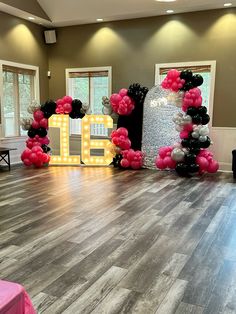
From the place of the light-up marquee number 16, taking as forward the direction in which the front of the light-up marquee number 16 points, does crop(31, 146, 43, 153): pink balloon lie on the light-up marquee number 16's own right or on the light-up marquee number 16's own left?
on the light-up marquee number 16's own right

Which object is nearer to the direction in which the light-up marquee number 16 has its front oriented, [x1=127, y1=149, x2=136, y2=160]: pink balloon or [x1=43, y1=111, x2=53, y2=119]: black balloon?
the pink balloon

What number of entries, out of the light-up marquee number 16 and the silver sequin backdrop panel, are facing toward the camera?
2

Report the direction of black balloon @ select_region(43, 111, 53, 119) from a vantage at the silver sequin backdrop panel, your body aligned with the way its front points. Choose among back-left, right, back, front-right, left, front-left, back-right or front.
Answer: right

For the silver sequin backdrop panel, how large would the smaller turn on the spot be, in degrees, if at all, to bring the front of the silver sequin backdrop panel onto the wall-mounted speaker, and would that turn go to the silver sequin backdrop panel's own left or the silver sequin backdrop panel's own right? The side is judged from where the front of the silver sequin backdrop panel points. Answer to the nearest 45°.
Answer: approximately 135° to the silver sequin backdrop panel's own right

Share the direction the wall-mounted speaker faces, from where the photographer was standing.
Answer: facing the viewer and to the right of the viewer

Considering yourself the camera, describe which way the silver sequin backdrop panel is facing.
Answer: facing the viewer

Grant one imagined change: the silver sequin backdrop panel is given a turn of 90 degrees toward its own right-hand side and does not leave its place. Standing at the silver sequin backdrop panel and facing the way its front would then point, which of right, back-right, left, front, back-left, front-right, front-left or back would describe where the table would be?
front

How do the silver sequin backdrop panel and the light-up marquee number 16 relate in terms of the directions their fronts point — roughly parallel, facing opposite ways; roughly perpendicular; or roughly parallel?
roughly parallel

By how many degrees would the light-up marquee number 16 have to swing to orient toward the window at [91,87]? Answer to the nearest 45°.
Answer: approximately 180°

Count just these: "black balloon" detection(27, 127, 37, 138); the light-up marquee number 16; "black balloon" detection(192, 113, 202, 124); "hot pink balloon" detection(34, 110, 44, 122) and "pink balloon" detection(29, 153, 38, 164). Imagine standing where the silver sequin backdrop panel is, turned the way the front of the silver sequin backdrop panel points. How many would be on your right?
4

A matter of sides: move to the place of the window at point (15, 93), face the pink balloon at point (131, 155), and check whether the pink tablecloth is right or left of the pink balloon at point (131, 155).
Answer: right

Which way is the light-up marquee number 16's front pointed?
toward the camera

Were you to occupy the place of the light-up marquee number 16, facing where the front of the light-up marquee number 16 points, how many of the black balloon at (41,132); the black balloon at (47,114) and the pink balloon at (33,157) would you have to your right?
3

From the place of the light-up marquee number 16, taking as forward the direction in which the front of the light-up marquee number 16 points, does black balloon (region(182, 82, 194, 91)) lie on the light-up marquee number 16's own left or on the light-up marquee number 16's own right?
on the light-up marquee number 16's own left
